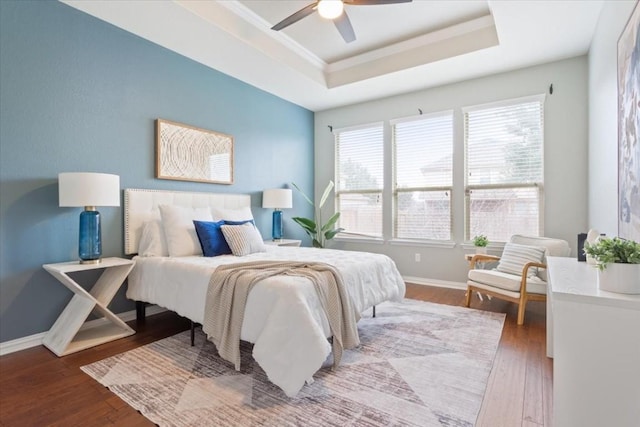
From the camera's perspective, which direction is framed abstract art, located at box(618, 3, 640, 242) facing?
to the viewer's left

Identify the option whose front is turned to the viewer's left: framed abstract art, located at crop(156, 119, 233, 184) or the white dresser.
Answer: the white dresser

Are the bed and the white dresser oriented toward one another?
yes

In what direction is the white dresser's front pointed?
to the viewer's left

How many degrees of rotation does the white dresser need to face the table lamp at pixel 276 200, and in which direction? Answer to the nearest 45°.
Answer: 0° — it already faces it

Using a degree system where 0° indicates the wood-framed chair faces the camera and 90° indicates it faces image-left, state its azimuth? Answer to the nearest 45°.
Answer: approximately 45°

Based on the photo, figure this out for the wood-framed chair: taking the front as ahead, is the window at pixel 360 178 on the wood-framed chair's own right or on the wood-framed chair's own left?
on the wood-framed chair's own right

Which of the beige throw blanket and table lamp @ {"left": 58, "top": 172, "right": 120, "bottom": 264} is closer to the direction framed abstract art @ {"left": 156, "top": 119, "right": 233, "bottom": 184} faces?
the beige throw blanket

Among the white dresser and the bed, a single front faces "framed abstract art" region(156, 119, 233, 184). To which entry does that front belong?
the white dresser

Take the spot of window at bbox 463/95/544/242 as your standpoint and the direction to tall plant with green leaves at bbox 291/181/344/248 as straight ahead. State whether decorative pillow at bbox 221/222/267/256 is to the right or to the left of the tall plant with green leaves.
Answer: left

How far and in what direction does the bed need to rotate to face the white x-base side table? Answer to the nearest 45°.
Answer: approximately 135° to its right

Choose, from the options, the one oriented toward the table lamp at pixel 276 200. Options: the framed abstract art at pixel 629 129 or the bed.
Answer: the framed abstract art

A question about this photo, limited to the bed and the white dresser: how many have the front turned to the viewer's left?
1
